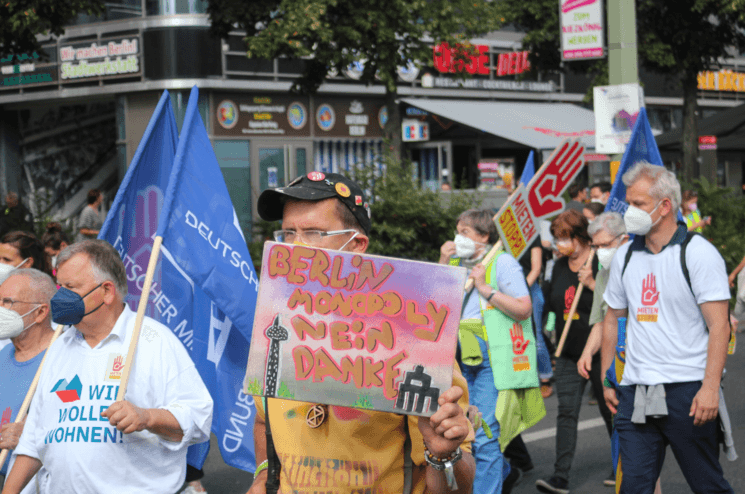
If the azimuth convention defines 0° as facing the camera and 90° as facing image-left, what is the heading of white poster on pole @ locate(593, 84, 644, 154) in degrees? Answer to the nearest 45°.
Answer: approximately 0°

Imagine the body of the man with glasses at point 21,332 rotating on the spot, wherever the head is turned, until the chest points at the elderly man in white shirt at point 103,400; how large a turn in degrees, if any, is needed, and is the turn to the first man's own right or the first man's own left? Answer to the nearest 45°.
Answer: approximately 45° to the first man's own left

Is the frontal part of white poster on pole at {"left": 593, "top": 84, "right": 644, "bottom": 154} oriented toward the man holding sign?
yes

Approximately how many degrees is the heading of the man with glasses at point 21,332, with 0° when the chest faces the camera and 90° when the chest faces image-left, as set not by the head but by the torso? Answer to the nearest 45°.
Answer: approximately 45°

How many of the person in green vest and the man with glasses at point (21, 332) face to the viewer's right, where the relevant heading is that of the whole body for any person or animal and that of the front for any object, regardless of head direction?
0
